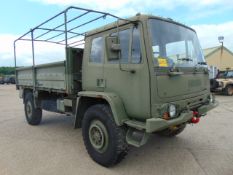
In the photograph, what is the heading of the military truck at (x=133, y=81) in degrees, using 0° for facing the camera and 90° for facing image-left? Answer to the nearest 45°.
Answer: approximately 315°
